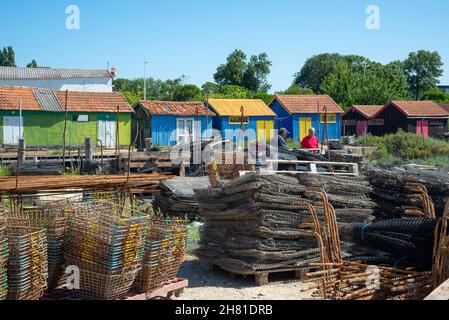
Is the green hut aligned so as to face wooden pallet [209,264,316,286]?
yes

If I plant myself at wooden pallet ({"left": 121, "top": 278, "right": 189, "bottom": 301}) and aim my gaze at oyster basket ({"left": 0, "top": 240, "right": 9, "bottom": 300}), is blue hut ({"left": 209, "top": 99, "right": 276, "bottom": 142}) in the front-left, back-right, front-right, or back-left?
back-right

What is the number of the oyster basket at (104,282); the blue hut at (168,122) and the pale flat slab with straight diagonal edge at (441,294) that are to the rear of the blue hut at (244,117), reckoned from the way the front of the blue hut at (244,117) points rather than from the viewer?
0

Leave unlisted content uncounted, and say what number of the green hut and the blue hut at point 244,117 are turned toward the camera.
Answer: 2

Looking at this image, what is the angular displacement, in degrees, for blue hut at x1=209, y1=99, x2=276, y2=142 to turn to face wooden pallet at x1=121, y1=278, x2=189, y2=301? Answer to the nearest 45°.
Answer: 0° — it already faces it

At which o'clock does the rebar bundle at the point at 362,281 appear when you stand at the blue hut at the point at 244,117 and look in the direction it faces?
The rebar bundle is roughly at 12 o'clock from the blue hut.

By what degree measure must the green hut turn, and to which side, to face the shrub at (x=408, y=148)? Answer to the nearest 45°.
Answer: approximately 90° to its left

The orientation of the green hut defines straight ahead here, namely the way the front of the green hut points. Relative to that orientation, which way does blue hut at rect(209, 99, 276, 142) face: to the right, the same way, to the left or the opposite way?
the same way

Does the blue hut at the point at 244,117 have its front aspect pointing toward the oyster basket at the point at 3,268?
yes

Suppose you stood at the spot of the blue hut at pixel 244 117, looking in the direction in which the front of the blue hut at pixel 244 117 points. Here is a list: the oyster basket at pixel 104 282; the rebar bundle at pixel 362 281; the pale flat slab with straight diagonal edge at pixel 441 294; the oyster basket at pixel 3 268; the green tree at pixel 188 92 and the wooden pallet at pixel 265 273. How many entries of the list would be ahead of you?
5

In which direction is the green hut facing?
toward the camera

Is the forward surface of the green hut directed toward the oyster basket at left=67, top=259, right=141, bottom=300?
yes

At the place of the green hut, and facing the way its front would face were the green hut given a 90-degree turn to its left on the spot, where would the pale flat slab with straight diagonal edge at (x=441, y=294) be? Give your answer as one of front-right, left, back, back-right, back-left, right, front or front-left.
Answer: right

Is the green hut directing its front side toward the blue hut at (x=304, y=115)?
no

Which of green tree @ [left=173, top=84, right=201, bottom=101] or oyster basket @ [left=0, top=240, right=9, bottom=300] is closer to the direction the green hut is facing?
the oyster basket

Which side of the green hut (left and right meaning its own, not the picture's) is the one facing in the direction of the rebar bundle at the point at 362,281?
front
